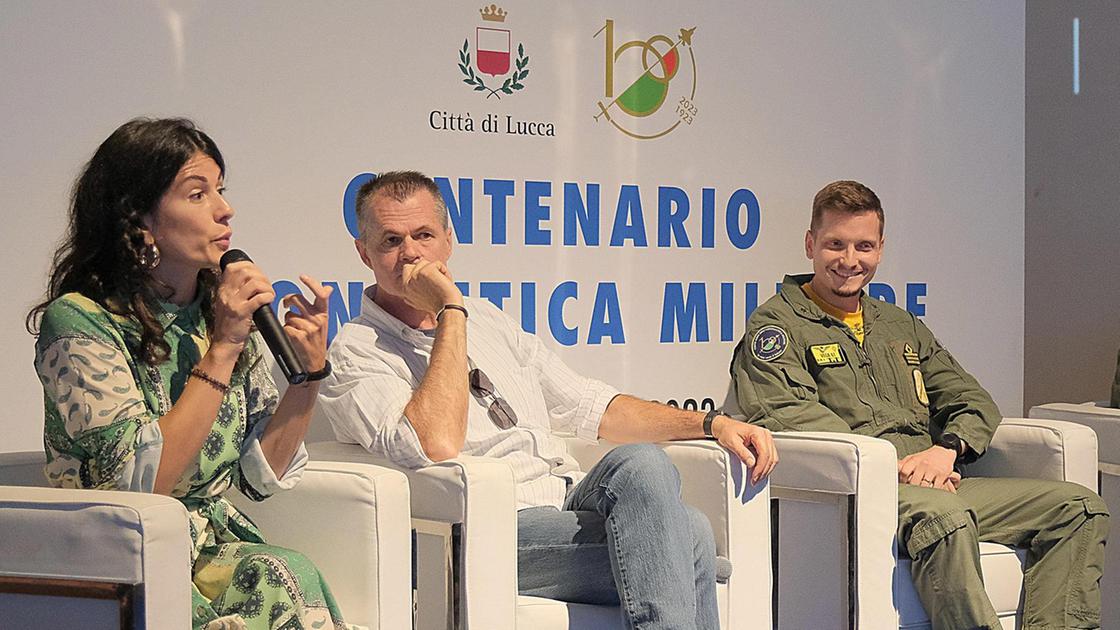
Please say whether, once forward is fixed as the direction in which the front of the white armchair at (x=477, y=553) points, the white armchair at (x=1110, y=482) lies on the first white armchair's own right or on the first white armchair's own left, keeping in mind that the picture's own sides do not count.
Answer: on the first white armchair's own left

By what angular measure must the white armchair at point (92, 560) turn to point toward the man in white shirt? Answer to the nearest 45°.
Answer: approximately 90° to its left

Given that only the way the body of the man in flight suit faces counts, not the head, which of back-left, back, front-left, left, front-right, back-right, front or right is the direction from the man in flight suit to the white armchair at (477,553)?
right

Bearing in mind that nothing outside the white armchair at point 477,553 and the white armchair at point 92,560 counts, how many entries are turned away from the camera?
0

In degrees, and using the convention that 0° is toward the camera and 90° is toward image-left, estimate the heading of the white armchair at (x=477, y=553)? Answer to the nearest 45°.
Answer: approximately 315°

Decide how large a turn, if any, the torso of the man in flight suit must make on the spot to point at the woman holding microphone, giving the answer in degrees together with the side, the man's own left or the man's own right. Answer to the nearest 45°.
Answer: approximately 90° to the man's own right

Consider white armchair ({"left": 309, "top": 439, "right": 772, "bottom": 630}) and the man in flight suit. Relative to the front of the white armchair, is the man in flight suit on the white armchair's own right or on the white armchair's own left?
on the white armchair's own left

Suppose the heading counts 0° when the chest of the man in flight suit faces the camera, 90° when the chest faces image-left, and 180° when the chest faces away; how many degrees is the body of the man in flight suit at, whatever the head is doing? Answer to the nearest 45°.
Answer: approximately 315°

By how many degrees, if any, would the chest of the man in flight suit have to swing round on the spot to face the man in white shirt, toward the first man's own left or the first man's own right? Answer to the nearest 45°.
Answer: approximately 90° to the first man's own right

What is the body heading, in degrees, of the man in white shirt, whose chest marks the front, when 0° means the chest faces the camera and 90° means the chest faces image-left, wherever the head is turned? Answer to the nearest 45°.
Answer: approximately 315°

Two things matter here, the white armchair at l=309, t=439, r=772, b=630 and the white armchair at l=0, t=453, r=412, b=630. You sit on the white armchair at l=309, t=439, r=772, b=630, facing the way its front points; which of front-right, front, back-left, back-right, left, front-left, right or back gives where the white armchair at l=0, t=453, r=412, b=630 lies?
right
